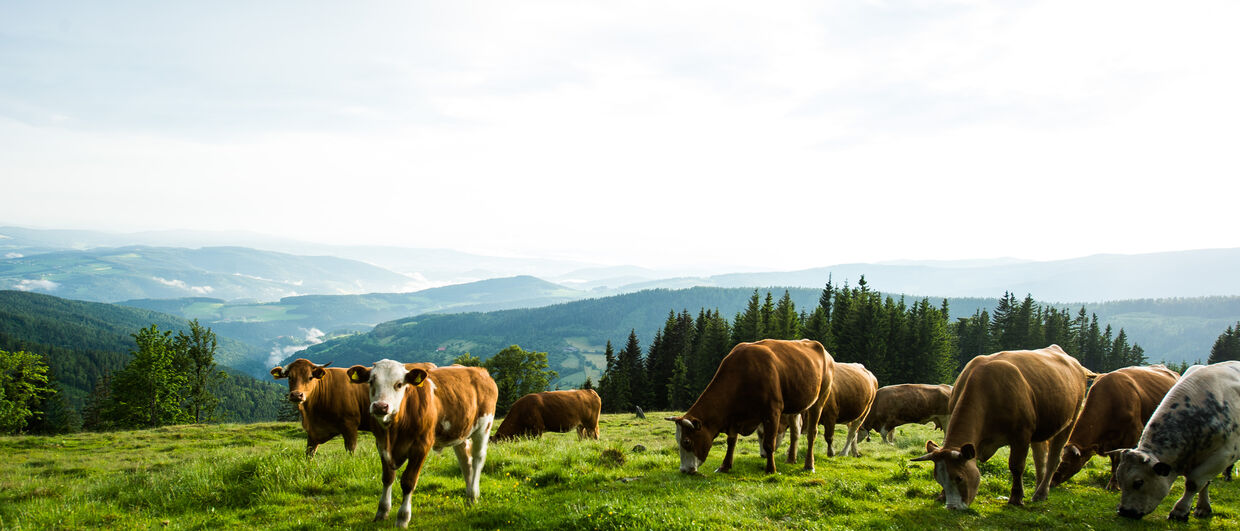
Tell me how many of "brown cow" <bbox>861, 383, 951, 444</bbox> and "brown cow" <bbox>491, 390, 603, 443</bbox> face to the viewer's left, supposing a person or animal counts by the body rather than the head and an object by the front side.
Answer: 2

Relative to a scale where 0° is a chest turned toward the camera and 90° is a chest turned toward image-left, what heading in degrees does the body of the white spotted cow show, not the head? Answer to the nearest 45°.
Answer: approximately 45°

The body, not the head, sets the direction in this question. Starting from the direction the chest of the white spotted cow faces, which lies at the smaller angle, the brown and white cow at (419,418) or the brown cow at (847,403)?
the brown and white cow

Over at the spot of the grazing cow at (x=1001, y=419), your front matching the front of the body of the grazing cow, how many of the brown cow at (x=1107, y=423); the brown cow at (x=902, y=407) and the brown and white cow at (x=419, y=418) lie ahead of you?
1

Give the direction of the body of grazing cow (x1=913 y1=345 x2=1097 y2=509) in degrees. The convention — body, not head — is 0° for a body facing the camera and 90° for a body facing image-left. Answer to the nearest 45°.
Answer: approximately 45°

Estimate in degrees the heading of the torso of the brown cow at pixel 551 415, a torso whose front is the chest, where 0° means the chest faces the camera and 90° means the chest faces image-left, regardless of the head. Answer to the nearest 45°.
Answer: approximately 90°

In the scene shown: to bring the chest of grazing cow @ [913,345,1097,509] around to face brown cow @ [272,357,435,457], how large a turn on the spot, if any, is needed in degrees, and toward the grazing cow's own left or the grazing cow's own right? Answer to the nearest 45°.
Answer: approximately 45° to the grazing cow's own right

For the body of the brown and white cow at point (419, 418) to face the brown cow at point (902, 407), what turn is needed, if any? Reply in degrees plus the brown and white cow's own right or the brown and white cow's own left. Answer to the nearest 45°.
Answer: approximately 180°

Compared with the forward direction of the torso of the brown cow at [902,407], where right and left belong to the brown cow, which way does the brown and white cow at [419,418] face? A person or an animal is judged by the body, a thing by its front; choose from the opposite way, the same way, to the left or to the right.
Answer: to the left
